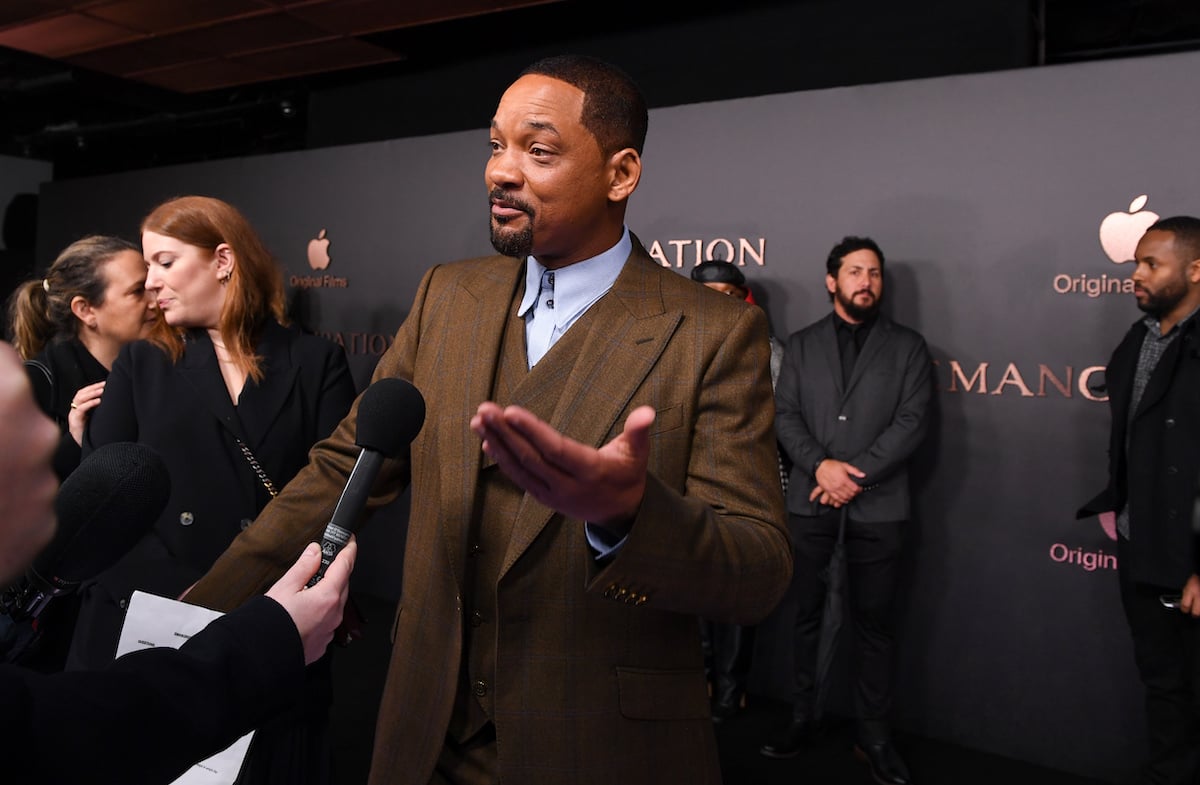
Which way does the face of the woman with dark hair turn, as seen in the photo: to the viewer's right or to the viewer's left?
to the viewer's right

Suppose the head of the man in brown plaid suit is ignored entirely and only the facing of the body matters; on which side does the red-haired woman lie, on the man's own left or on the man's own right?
on the man's own right

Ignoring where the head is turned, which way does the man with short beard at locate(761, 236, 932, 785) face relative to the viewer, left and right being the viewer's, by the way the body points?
facing the viewer

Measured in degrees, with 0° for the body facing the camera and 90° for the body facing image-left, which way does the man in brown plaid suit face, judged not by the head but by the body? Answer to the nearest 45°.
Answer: approximately 45°

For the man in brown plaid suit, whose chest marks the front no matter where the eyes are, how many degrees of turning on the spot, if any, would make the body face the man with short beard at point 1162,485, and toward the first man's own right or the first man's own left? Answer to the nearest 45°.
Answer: approximately 180°

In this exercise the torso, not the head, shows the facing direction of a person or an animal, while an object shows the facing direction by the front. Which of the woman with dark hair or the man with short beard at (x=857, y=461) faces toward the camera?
the man with short beard

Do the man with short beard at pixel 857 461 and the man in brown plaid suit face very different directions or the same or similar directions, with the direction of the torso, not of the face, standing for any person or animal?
same or similar directions

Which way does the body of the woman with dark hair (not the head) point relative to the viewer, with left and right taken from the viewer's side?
facing to the right of the viewer

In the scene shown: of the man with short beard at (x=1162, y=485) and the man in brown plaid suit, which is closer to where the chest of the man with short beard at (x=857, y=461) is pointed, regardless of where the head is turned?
the man in brown plaid suit

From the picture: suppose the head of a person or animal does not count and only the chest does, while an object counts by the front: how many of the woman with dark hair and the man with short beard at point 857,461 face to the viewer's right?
1

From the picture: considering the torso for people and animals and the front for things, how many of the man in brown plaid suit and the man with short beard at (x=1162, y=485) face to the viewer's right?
0

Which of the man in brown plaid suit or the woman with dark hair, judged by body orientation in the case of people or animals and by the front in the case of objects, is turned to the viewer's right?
the woman with dark hair

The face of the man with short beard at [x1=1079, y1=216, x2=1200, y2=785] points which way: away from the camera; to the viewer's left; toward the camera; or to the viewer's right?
to the viewer's left

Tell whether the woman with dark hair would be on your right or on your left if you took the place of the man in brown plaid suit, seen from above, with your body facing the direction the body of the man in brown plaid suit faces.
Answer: on your right

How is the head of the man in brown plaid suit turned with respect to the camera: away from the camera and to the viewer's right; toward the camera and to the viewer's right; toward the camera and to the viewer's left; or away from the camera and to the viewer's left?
toward the camera and to the viewer's left

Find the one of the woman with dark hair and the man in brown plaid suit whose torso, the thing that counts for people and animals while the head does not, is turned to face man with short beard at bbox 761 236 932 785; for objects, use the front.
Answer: the woman with dark hair
